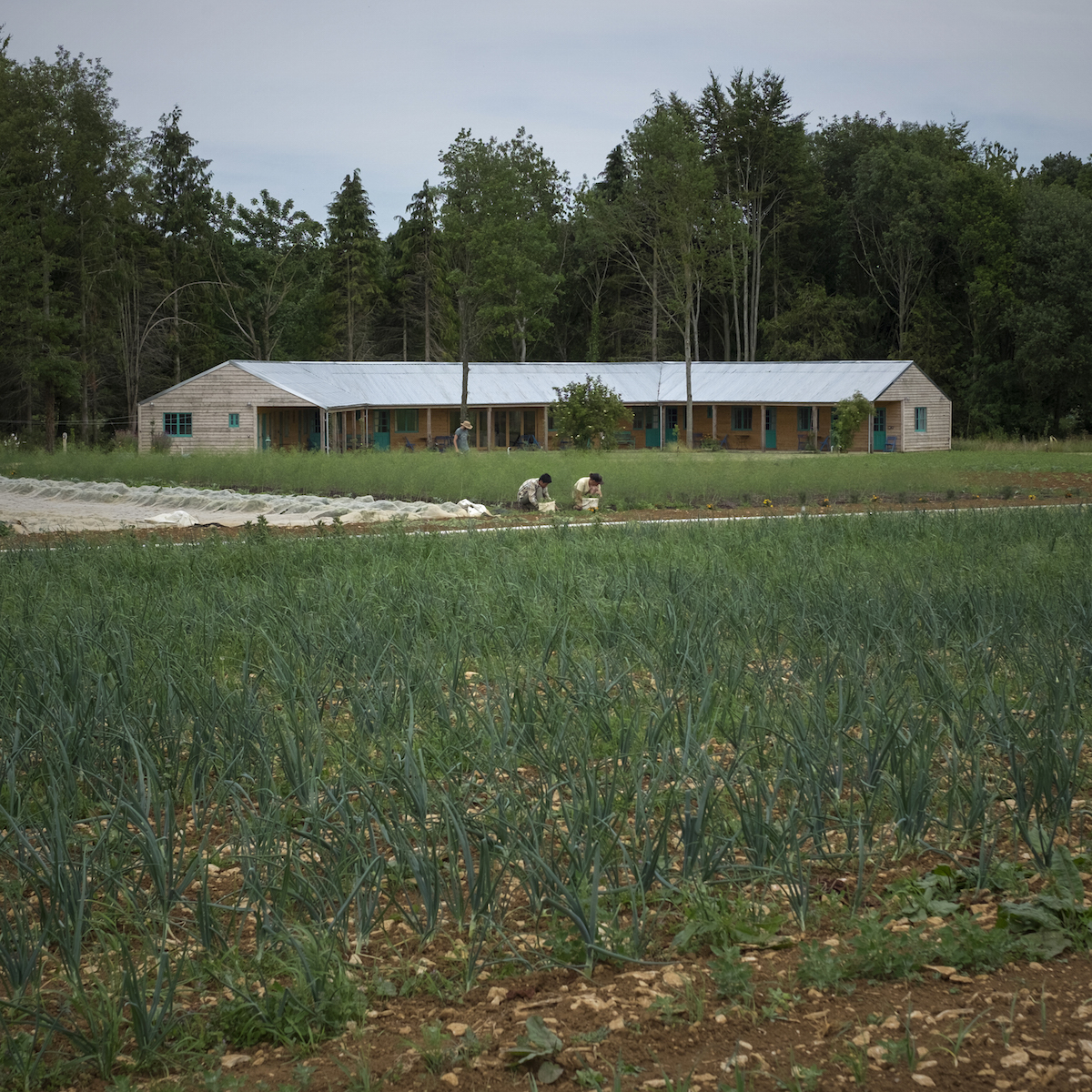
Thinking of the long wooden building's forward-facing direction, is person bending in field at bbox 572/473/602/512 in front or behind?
in front

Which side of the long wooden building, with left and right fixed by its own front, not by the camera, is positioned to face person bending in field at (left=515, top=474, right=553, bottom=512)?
front

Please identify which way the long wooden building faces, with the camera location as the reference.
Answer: facing the viewer
